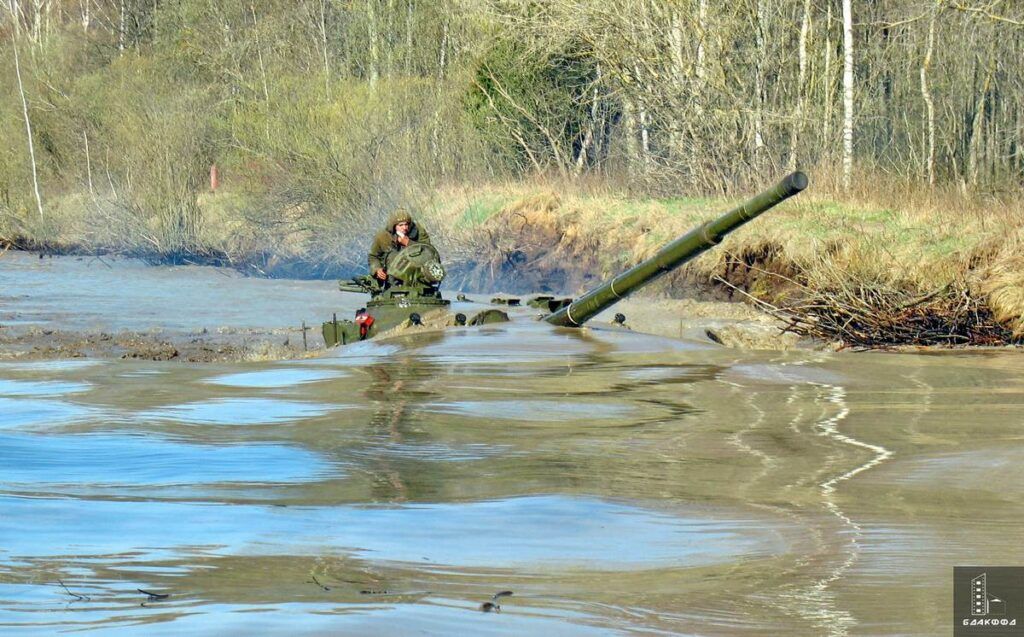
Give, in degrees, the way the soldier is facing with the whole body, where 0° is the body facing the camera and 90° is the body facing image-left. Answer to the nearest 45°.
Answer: approximately 315°

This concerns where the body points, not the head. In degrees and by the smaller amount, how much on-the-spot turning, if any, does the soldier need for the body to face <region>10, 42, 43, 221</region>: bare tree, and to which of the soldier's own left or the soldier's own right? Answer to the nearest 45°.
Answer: approximately 135° to the soldier's own right

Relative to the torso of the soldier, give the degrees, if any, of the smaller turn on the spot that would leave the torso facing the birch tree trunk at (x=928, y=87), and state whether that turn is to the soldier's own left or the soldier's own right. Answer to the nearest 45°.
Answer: approximately 90° to the soldier's own left
